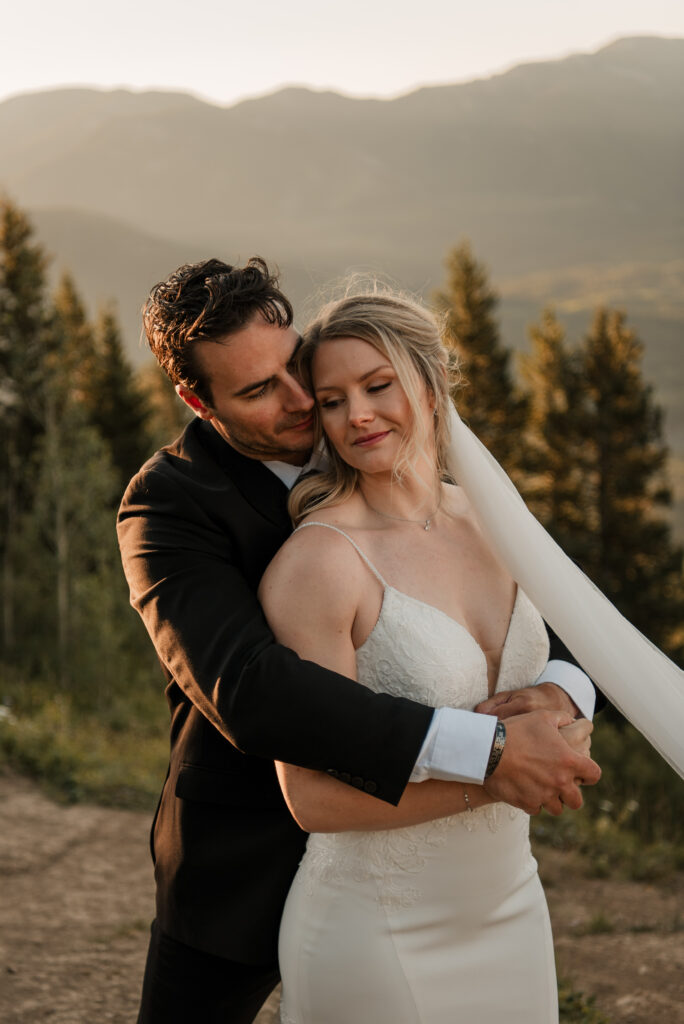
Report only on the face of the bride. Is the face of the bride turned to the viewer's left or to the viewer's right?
to the viewer's left

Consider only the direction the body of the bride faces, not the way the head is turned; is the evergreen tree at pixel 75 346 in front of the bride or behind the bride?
behind

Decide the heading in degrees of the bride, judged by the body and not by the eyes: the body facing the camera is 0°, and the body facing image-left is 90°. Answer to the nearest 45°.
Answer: approximately 315°

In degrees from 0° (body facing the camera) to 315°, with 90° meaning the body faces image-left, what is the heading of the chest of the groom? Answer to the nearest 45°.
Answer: approximately 270°

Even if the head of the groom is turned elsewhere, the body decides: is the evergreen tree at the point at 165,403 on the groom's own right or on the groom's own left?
on the groom's own left

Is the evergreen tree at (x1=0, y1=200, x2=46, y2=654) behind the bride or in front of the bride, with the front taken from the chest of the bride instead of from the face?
behind

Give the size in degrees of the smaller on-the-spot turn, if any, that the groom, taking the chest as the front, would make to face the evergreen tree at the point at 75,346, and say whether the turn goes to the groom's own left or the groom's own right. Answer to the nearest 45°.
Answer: approximately 90° to the groom's own left

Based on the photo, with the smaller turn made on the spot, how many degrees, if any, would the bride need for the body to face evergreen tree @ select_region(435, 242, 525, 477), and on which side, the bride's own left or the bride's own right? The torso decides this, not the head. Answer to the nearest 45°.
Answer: approximately 135° to the bride's own left
